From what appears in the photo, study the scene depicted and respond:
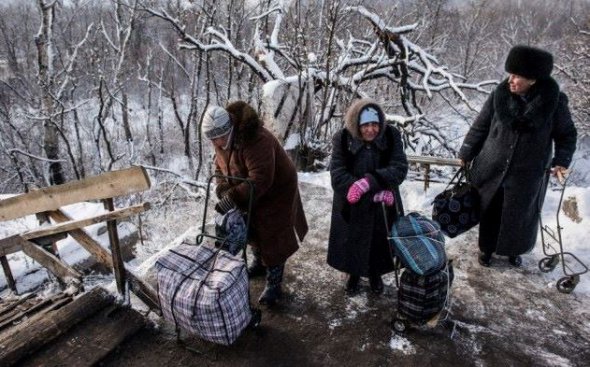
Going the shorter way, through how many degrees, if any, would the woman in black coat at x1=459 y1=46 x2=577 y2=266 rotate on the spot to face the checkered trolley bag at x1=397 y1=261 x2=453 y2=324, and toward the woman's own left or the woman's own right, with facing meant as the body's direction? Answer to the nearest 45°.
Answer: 0° — they already face it

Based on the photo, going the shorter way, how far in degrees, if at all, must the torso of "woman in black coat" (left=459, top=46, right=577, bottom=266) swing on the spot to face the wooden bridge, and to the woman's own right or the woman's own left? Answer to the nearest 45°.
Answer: approximately 45° to the woman's own right

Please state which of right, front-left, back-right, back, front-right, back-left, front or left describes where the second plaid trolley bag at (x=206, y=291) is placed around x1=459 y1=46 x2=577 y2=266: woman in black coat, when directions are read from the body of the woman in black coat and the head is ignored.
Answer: front-right

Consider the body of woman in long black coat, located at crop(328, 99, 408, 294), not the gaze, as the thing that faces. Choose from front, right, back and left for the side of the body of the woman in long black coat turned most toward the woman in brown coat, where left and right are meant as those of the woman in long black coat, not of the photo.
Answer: right

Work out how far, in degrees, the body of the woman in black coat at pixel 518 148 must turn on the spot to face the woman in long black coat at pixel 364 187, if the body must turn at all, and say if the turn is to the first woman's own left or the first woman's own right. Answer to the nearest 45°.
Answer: approximately 45° to the first woman's own right

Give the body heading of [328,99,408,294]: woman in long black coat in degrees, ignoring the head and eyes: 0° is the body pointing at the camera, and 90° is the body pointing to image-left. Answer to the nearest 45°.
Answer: approximately 0°

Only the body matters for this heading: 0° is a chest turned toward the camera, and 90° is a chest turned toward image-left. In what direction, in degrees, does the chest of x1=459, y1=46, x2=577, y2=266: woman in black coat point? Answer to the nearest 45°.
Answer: approximately 0°

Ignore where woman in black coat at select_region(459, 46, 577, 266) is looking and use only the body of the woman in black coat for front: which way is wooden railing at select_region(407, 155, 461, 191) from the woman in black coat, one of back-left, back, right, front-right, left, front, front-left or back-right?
back-right

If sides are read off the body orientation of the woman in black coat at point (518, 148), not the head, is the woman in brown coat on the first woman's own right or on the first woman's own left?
on the first woman's own right

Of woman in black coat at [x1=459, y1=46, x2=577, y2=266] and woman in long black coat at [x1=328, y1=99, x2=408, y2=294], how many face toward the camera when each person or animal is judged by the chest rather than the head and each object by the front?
2
